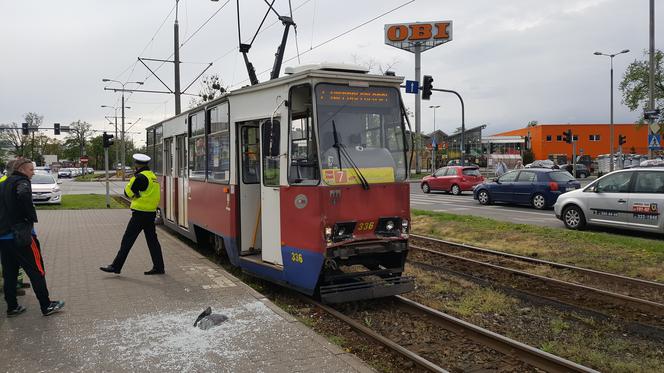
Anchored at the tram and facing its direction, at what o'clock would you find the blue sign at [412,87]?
The blue sign is roughly at 8 o'clock from the tram.

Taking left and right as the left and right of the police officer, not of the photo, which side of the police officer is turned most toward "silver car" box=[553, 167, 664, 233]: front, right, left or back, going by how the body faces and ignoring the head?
back

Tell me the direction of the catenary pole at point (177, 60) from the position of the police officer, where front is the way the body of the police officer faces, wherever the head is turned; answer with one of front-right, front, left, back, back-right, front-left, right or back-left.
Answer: right

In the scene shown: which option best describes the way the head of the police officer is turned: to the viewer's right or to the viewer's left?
to the viewer's left

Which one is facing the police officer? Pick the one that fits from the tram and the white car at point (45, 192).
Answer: the white car

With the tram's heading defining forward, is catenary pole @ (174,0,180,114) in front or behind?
behind

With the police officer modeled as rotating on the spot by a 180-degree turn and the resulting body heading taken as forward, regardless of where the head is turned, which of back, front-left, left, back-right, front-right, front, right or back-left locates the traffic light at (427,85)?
front-left

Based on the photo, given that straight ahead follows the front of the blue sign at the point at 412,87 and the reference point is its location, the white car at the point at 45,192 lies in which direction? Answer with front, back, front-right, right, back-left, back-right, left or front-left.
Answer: front-right

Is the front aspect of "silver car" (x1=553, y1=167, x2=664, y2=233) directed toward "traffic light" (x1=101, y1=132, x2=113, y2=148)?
yes

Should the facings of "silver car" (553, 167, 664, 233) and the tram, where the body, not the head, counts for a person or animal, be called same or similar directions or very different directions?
very different directions

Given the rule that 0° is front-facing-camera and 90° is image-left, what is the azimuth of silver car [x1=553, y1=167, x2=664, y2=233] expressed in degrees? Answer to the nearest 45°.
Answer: approximately 90°

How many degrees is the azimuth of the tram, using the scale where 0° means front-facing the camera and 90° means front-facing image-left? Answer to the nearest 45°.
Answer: approximately 315°

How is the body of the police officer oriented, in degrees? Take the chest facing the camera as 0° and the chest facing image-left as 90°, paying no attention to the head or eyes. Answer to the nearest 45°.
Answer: approximately 90°
